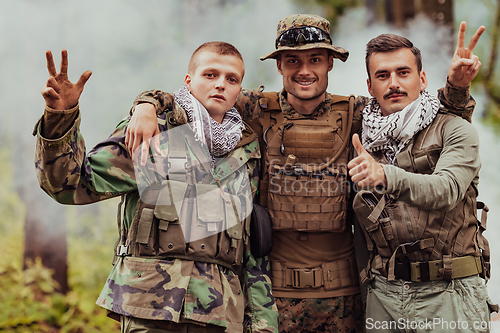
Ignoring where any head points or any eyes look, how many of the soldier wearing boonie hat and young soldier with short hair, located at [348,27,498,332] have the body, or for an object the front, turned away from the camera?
0

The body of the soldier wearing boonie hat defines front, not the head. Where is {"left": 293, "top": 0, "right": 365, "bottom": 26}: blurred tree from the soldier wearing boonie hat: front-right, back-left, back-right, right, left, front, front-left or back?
back

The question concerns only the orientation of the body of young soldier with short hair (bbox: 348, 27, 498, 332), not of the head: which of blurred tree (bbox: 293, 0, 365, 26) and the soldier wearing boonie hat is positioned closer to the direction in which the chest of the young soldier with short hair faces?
the soldier wearing boonie hat

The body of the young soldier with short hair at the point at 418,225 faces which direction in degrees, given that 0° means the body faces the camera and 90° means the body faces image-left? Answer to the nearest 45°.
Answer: approximately 45°

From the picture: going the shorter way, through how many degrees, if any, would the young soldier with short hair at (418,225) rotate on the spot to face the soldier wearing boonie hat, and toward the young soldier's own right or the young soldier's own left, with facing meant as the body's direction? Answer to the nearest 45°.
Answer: approximately 45° to the young soldier's own right

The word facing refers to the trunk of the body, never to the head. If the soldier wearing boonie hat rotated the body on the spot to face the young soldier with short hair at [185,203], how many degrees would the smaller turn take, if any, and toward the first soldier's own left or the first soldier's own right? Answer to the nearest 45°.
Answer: approximately 45° to the first soldier's own right

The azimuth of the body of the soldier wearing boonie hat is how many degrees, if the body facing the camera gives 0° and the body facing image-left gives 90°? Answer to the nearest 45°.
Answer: approximately 0°

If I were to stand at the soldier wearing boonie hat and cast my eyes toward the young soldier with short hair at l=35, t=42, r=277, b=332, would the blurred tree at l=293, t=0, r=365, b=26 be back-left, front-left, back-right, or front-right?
back-right
